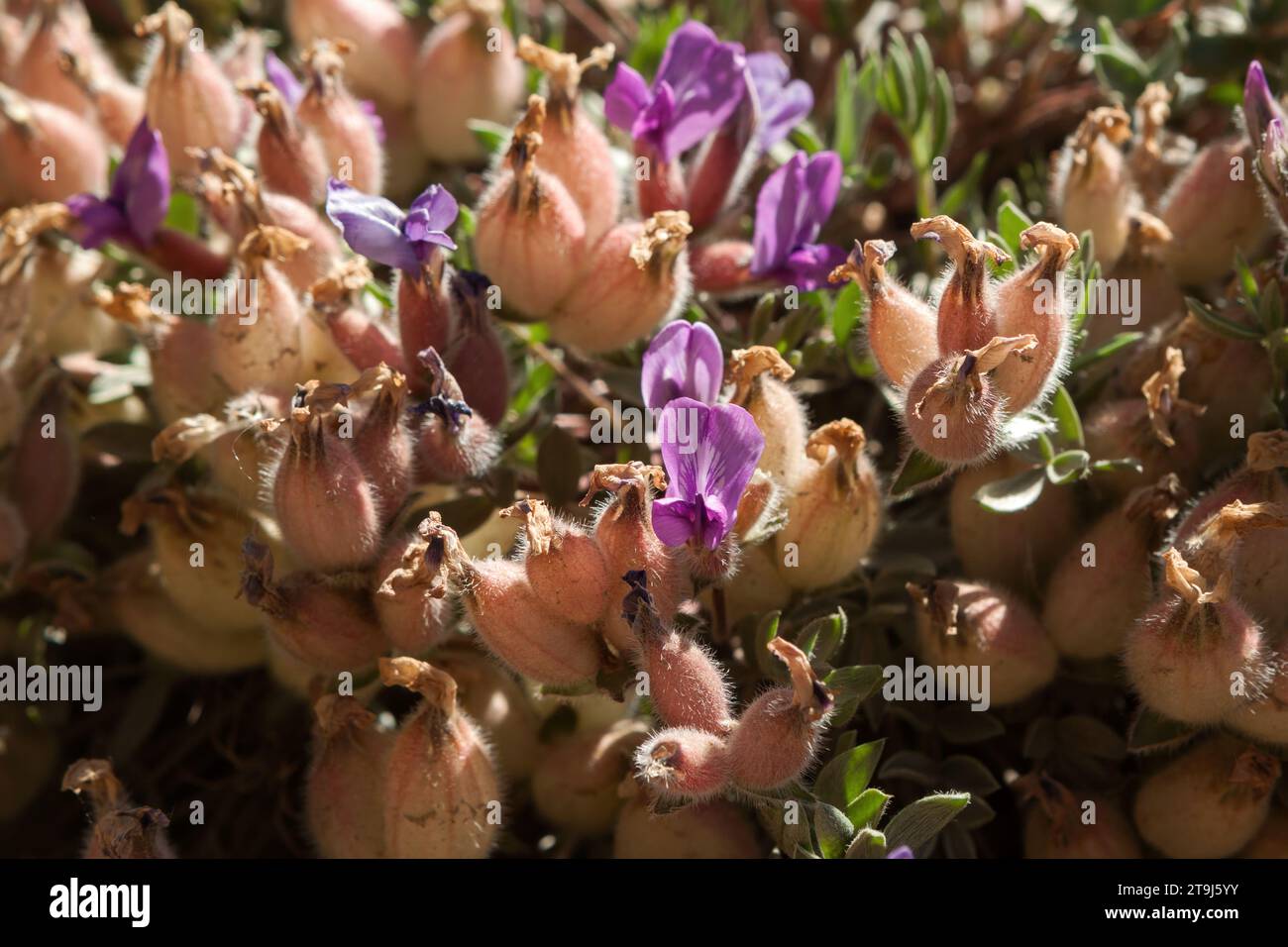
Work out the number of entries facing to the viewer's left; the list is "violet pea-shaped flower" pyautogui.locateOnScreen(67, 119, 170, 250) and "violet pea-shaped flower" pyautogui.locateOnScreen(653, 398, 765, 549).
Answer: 1

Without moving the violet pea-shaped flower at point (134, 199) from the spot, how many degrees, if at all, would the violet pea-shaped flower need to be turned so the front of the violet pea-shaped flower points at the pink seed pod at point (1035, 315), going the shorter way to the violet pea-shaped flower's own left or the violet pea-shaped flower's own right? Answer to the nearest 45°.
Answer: approximately 135° to the violet pea-shaped flower's own left

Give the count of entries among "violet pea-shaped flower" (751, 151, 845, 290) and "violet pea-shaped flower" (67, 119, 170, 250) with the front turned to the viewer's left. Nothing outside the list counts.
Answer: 1

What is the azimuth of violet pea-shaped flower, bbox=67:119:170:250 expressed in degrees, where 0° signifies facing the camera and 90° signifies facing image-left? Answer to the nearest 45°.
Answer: approximately 90°
